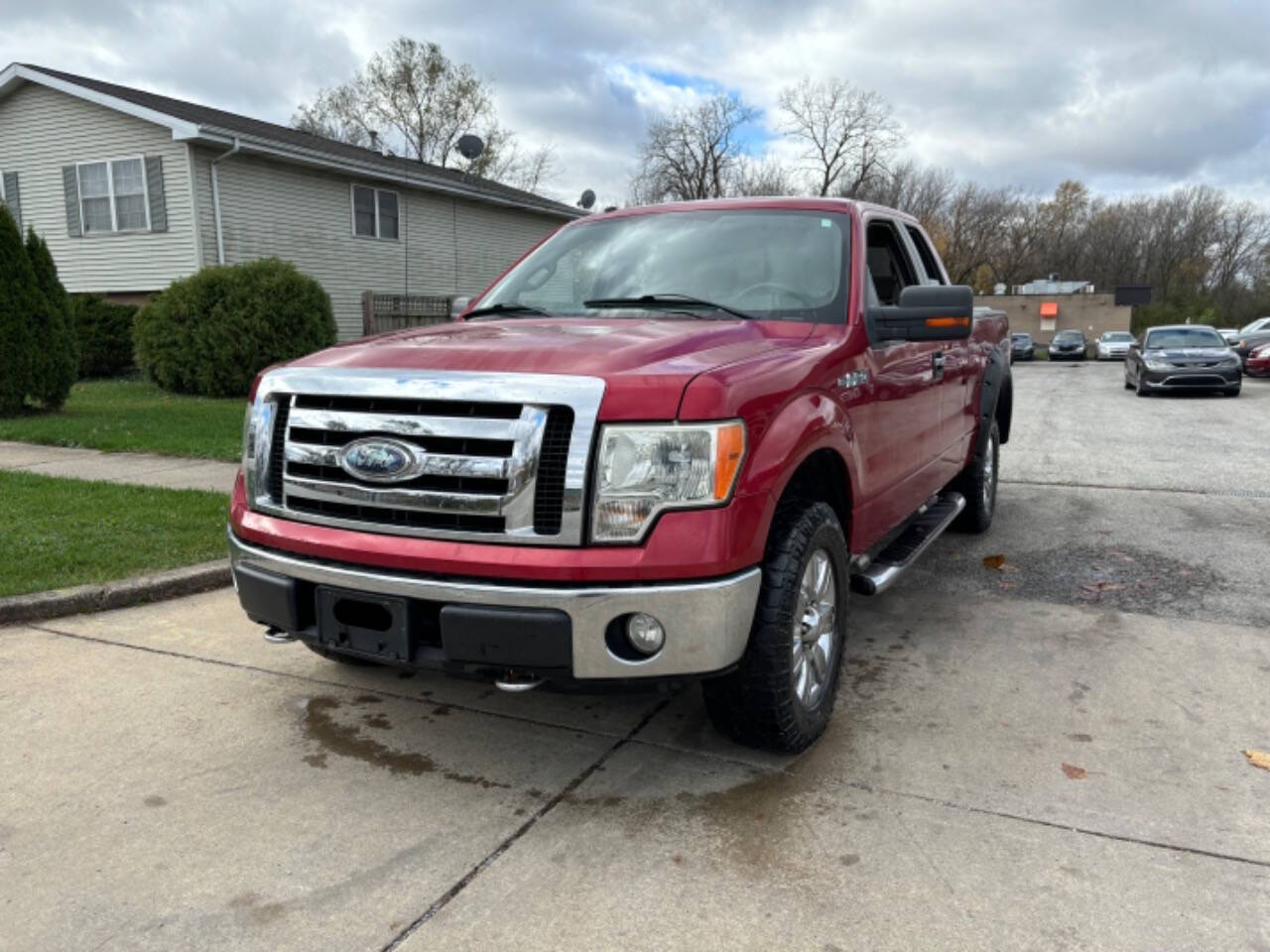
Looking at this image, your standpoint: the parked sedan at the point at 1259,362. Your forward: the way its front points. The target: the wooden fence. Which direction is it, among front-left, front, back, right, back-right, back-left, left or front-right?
front-right

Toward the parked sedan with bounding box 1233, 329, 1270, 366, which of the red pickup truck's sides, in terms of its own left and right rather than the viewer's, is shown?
back

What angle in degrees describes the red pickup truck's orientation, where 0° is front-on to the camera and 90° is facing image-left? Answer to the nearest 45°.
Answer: approximately 45°

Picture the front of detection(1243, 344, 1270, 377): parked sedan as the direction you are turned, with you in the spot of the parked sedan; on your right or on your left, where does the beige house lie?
on your right
